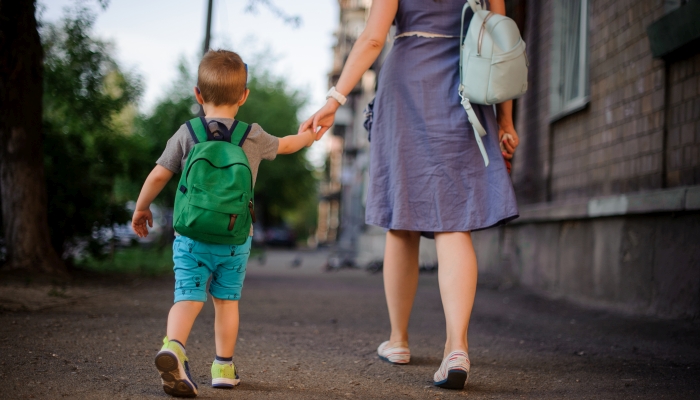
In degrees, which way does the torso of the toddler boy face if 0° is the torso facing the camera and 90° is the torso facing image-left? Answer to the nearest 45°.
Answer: approximately 180°

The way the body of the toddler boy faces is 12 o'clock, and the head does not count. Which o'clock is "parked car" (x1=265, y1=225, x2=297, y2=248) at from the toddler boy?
The parked car is roughly at 12 o'clock from the toddler boy.

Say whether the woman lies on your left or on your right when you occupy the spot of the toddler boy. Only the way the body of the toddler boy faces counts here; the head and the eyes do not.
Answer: on your right

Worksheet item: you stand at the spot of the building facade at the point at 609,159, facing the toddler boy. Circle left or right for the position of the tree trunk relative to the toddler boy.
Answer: right

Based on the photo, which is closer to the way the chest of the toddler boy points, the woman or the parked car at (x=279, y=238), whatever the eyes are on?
the parked car

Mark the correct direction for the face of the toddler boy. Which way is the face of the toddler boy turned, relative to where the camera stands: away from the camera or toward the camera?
away from the camera

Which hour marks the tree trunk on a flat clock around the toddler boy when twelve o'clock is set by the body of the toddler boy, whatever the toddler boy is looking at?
The tree trunk is roughly at 11 o'clock from the toddler boy.

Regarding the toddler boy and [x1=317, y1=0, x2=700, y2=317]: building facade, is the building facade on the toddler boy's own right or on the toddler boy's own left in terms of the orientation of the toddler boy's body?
on the toddler boy's own right
